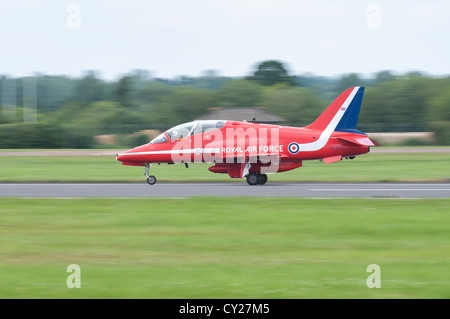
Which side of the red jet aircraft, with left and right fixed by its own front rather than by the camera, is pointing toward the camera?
left
